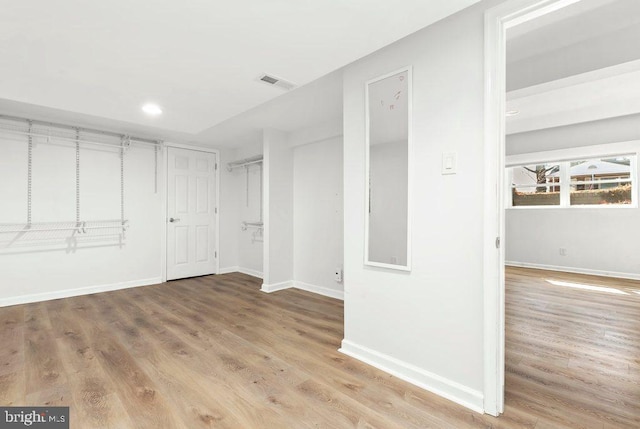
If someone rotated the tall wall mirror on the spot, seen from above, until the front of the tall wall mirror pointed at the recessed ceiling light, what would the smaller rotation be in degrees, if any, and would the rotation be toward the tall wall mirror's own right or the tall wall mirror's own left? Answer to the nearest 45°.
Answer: approximately 45° to the tall wall mirror's own right

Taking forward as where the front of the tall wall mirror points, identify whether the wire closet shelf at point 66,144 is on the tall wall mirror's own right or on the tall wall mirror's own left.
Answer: on the tall wall mirror's own right

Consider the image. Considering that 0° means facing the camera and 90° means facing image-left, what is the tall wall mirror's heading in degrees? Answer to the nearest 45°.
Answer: approximately 45°

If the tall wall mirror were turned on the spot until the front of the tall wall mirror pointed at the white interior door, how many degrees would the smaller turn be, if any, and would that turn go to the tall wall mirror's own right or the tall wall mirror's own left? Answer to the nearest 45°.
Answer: approximately 90° to the tall wall mirror's own right
